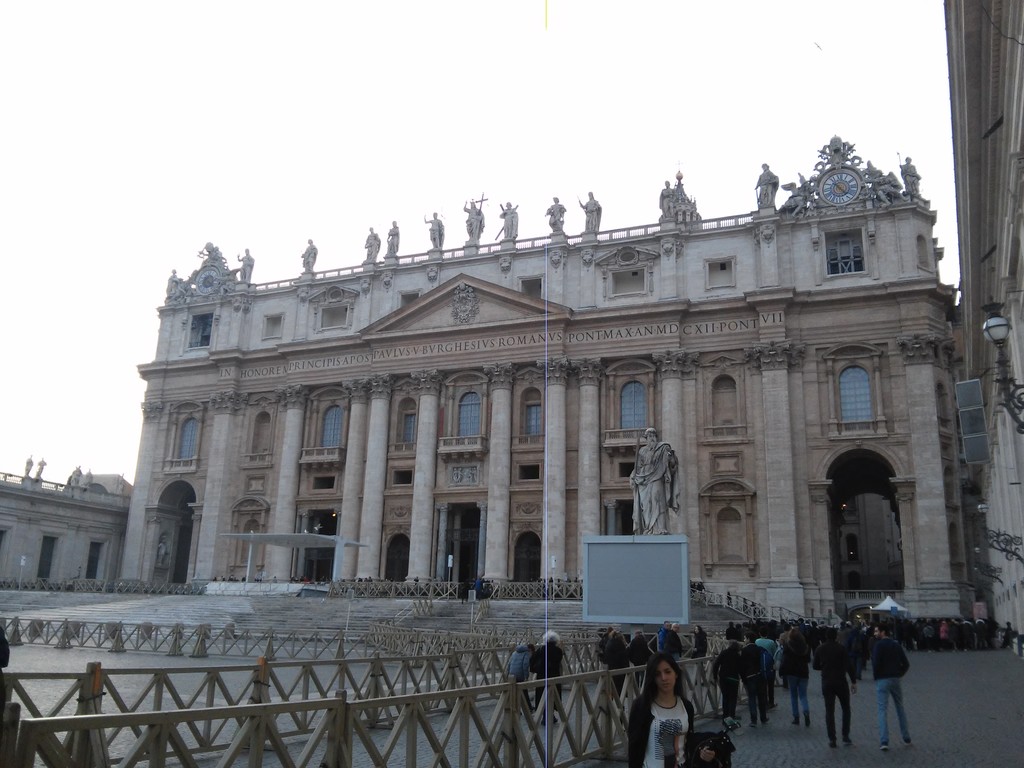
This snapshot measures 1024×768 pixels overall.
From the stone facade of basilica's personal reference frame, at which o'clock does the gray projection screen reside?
The gray projection screen is roughly at 11 o'clock from the stone facade of basilica.

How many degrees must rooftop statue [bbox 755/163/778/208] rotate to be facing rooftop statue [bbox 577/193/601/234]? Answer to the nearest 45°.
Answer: approximately 45° to its right

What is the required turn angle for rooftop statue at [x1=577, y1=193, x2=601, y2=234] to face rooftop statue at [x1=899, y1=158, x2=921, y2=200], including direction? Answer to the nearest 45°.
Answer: approximately 135° to its left

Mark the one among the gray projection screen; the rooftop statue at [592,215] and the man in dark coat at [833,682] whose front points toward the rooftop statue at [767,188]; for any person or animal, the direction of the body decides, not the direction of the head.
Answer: the man in dark coat

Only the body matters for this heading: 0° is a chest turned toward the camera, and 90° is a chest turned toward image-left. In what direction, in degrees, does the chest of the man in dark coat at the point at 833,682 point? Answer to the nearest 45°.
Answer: approximately 180°

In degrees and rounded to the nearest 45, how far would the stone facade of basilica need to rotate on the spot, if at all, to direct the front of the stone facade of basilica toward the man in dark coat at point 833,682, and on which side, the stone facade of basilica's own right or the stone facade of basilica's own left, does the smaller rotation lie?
approximately 45° to the stone facade of basilica's own left

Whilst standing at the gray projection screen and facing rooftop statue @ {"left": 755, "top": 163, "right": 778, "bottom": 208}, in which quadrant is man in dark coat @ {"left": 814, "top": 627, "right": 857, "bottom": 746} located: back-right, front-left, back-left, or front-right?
back-right

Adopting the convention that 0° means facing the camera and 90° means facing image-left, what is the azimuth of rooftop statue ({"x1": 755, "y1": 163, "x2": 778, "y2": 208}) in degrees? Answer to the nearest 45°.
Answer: approximately 45°

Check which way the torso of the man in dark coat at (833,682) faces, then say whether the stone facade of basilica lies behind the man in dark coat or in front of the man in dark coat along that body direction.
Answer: in front

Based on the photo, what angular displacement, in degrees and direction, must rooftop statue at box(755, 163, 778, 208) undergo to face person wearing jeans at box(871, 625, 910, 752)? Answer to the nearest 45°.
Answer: approximately 45° to its left

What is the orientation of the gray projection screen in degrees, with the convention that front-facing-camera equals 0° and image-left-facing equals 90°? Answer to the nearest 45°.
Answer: approximately 0°
